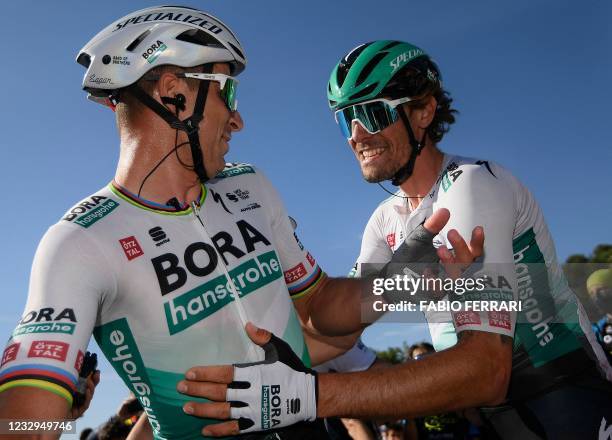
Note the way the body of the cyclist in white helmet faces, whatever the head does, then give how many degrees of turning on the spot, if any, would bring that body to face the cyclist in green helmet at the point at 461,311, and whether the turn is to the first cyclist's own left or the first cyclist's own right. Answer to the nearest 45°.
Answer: approximately 45° to the first cyclist's own left

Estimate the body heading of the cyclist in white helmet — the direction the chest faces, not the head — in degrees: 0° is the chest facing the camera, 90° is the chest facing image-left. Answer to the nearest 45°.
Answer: approximately 315°

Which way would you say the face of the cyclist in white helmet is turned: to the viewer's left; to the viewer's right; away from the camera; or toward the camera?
to the viewer's right

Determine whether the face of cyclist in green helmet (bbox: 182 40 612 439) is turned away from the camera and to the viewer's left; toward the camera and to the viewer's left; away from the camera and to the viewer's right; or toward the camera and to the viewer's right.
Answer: toward the camera and to the viewer's left

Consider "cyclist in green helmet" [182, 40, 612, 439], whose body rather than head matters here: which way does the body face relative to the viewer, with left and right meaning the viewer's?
facing the viewer and to the left of the viewer

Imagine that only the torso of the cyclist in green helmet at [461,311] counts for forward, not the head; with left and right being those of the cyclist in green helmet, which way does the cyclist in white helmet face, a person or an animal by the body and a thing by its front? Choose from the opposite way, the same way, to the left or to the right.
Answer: to the left

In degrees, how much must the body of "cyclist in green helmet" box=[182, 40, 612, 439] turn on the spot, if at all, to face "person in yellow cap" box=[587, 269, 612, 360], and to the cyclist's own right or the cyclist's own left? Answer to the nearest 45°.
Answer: approximately 180°

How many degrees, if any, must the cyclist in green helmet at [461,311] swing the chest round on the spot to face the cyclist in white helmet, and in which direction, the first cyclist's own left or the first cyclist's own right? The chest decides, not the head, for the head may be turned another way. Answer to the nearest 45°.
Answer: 0° — they already face them

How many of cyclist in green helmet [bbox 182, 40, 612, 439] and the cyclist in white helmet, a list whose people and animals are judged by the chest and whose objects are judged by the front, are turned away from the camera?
0

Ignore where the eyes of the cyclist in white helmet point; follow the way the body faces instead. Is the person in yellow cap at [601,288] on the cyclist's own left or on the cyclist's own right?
on the cyclist's own left
